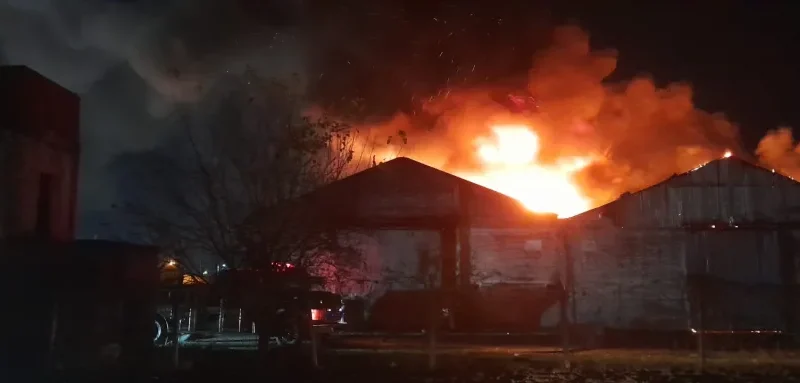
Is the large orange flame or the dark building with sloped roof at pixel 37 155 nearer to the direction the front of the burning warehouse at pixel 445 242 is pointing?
the dark building with sloped roof

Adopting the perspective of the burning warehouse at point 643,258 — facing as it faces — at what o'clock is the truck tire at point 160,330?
The truck tire is roughly at 2 o'clock from the burning warehouse.

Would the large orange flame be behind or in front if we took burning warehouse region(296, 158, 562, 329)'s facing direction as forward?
behind

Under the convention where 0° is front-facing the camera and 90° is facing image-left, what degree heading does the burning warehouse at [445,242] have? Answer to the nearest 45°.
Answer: approximately 0°

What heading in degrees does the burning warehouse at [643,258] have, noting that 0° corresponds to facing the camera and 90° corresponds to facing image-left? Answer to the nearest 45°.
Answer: approximately 0°

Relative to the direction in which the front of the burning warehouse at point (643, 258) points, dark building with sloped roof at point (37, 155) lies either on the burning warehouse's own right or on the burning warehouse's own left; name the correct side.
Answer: on the burning warehouse's own right

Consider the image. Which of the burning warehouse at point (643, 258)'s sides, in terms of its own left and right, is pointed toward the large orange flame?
back

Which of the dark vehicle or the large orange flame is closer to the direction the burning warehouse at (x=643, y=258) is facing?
the dark vehicle

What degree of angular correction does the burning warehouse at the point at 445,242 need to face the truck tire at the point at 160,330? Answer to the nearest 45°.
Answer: approximately 45° to its right
